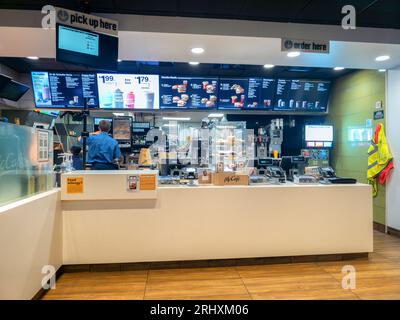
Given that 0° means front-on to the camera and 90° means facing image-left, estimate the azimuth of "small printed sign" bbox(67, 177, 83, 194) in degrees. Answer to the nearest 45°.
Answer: approximately 0°

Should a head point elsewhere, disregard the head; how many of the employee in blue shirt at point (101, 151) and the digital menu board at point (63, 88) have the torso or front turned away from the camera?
1

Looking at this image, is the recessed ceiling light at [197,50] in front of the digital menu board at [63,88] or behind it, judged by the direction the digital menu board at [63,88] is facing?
in front

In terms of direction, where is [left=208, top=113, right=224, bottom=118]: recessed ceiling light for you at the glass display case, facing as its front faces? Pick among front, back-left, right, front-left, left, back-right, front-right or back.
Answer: back

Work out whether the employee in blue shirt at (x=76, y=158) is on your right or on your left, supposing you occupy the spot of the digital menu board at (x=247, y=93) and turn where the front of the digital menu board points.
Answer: on your right

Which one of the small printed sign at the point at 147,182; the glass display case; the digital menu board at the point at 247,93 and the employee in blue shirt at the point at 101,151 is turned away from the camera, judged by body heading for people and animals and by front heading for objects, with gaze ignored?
the employee in blue shirt

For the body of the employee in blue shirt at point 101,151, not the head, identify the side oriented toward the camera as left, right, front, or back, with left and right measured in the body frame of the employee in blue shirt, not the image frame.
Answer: back

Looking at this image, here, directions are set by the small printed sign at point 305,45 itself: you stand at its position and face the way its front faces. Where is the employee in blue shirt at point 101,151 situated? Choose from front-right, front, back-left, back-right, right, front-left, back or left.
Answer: right
